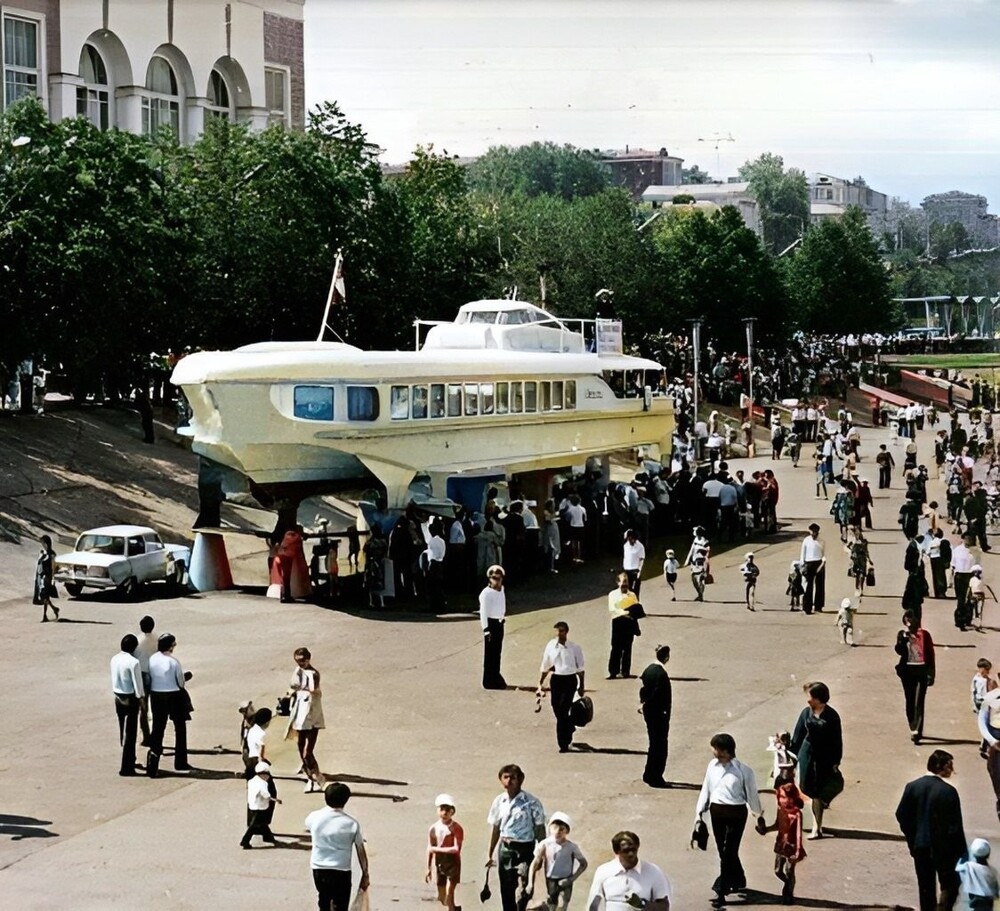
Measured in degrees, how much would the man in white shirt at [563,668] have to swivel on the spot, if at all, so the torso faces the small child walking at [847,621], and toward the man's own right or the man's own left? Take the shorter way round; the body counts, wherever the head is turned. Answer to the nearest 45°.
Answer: approximately 135° to the man's own left

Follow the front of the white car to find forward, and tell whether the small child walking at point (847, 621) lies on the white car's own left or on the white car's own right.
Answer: on the white car's own left

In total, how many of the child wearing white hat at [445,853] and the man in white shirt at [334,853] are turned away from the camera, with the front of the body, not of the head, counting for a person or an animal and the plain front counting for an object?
1

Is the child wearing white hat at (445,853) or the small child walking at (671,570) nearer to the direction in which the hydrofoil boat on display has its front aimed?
the child wearing white hat

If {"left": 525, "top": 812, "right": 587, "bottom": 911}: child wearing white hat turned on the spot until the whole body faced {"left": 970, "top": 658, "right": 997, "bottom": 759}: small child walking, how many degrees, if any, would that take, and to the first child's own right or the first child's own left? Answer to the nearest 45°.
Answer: approximately 135° to the first child's own left

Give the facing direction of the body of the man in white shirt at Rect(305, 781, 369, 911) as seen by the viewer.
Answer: away from the camera

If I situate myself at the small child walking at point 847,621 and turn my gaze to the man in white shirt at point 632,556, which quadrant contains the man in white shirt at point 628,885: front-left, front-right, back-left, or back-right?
back-left

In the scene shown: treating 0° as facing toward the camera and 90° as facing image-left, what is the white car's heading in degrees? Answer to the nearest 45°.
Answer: approximately 45°

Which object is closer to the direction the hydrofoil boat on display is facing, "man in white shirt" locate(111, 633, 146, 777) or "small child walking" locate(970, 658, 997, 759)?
the man in white shirt
